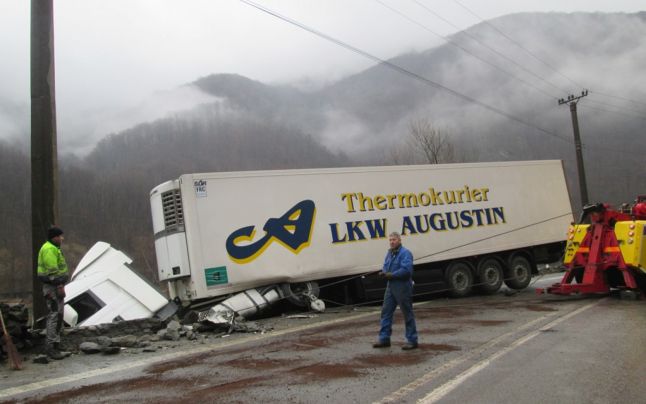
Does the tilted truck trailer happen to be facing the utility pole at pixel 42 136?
yes

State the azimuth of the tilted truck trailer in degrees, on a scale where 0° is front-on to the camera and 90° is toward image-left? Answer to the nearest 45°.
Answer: approximately 45°

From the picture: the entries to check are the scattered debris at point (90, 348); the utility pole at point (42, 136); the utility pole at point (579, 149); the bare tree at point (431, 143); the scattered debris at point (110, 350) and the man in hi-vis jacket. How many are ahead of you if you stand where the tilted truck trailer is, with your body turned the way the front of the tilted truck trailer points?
4

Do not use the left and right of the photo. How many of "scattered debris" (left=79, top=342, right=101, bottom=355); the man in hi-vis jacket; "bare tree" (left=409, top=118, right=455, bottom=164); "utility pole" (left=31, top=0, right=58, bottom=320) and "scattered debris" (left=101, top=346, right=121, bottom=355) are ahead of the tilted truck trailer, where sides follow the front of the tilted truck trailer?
4

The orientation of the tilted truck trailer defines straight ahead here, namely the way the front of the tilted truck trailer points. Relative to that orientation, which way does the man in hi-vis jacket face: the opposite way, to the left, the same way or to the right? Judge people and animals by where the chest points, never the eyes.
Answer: the opposite way

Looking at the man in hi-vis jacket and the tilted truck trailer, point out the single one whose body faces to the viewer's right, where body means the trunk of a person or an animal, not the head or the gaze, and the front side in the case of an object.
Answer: the man in hi-vis jacket

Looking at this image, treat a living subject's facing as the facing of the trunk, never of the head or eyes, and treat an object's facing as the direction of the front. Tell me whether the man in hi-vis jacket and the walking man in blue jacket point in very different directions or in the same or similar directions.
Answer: very different directions

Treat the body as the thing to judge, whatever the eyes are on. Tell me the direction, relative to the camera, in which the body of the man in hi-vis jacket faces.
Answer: to the viewer's right
